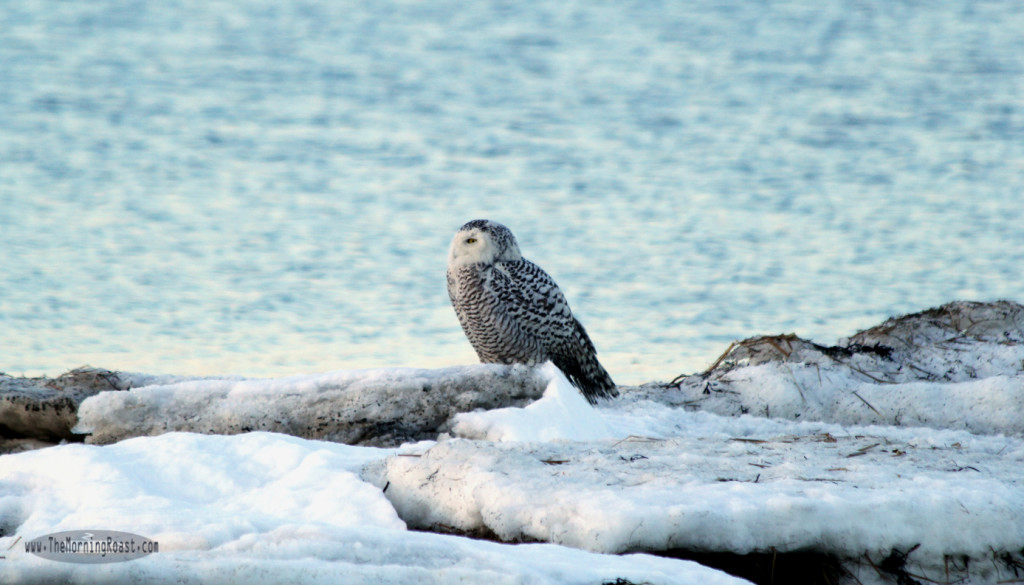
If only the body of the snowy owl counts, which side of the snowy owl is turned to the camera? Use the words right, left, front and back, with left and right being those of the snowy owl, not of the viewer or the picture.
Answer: left

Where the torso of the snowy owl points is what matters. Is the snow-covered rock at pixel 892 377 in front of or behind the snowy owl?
behind

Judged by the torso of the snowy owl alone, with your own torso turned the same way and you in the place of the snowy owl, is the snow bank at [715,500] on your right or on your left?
on your left
